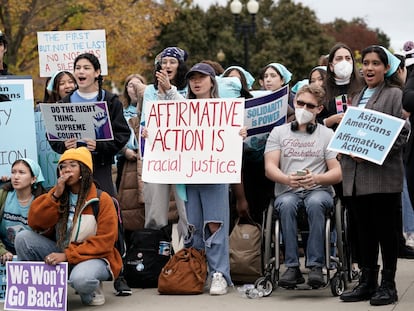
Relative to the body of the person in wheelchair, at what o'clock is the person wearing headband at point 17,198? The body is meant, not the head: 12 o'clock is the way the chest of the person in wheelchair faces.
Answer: The person wearing headband is roughly at 3 o'clock from the person in wheelchair.

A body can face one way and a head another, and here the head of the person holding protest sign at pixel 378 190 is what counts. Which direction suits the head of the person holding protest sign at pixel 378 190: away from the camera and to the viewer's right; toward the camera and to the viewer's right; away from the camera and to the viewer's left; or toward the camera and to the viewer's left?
toward the camera and to the viewer's left

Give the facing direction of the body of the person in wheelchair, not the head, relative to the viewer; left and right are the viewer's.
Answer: facing the viewer

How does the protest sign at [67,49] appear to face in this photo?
toward the camera

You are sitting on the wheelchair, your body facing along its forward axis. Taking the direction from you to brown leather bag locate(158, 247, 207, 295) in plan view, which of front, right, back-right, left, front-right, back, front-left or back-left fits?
right

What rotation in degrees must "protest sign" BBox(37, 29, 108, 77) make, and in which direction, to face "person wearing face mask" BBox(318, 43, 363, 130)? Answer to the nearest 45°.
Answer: approximately 45° to its left

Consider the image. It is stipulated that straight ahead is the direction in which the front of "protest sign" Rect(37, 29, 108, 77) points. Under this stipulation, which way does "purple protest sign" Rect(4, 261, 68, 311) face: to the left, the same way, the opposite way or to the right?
the same way

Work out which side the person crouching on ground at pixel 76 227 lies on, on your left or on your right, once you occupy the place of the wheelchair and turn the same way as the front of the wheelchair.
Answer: on your right

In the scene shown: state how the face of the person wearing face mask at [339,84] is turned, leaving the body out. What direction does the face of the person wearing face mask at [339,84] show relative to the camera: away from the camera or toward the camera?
toward the camera

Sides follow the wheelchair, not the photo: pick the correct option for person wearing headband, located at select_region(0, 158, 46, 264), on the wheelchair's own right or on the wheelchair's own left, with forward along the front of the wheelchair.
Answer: on the wheelchair's own right

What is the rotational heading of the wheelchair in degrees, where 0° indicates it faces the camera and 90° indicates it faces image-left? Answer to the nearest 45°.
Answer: approximately 0°

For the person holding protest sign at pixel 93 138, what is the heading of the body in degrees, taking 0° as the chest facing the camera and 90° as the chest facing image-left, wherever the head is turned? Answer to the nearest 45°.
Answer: approximately 45°
